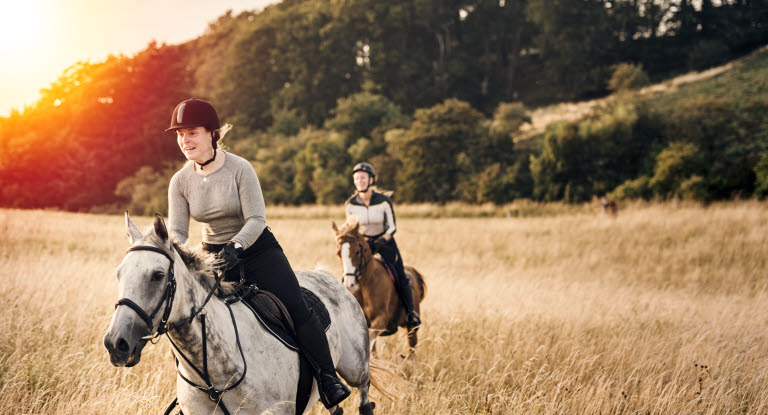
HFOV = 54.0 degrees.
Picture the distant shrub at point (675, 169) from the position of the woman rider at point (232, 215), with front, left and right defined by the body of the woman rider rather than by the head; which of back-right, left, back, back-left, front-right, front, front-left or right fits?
back

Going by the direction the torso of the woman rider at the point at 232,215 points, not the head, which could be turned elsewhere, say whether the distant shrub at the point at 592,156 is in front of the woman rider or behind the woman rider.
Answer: behind

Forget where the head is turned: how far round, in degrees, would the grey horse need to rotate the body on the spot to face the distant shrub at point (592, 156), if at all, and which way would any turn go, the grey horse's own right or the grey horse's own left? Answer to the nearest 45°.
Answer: approximately 180°

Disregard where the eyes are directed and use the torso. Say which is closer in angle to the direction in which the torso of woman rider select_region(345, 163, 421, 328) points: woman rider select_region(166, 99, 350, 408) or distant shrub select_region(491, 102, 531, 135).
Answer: the woman rider

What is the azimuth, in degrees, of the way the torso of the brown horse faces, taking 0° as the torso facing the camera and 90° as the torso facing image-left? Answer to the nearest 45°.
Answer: approximately 45°

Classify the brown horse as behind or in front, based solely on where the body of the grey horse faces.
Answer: behind

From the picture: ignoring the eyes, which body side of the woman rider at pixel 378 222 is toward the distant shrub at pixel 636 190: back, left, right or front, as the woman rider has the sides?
back

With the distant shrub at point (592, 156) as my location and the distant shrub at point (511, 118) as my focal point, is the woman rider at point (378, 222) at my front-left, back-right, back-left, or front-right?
back-left

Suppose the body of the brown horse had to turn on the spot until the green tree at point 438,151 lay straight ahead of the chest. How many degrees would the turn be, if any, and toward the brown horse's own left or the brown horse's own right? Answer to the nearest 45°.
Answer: approximately 135° to the brown horse's own right

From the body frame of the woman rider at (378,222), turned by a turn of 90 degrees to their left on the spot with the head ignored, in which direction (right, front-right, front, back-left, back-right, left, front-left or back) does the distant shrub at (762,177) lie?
left

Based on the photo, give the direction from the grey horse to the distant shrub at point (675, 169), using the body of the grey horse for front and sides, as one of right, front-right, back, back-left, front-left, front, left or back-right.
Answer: back
